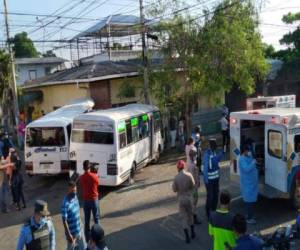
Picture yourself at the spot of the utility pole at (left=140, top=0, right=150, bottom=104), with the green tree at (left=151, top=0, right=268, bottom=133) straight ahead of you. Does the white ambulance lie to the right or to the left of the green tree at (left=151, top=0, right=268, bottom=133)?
right
